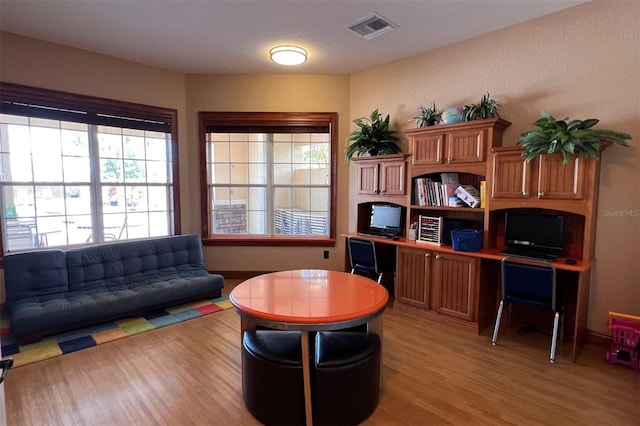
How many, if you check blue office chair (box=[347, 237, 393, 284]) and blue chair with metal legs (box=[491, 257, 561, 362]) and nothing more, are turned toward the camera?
0

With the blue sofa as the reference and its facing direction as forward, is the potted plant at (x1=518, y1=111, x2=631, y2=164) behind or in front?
in front

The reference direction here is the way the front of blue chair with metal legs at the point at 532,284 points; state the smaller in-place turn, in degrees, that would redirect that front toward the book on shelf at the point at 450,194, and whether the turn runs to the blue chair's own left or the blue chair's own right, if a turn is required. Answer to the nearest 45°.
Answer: approximately 90° to the blue chair's own left

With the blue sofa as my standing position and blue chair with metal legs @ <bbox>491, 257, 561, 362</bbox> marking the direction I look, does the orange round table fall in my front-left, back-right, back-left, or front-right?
front-right

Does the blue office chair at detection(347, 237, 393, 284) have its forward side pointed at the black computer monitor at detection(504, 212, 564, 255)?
no

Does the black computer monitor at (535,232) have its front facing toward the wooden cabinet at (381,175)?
no

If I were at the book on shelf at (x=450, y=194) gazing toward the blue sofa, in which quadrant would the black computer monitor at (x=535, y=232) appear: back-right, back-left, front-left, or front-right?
back-left

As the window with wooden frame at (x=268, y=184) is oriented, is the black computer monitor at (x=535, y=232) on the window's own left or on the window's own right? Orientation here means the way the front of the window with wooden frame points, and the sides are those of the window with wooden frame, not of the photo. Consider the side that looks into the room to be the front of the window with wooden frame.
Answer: on the window's own left

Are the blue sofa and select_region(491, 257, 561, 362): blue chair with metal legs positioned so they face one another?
no

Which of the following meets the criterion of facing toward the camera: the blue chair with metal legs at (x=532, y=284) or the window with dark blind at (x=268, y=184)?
the window with dark blind

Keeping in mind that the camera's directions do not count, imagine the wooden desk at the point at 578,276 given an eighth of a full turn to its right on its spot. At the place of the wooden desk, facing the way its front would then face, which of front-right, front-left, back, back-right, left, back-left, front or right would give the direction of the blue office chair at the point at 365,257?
front

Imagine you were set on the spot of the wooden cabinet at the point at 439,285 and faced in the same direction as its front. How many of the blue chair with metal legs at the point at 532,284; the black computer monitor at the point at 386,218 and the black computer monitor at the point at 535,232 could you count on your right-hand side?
1

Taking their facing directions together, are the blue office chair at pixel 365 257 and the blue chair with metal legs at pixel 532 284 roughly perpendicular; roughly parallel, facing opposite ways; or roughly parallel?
roughly parallel

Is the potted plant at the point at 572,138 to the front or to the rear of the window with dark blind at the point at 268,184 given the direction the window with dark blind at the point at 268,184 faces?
to the front

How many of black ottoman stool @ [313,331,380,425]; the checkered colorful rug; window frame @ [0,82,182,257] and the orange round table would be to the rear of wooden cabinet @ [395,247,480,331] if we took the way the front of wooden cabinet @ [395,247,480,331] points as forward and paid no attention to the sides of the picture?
0

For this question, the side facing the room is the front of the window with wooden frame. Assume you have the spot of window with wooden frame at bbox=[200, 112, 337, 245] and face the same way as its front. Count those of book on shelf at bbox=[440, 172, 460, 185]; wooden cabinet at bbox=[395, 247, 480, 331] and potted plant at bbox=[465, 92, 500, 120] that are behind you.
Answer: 0

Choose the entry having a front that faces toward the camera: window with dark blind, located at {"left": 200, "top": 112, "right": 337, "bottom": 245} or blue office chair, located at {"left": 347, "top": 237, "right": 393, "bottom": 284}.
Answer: the window with dark blind

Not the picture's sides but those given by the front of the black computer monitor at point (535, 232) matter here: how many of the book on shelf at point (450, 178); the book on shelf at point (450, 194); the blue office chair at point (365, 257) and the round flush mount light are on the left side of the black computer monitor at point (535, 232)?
0

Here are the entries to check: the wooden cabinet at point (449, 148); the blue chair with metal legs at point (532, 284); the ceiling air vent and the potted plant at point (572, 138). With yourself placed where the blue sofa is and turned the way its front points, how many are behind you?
0

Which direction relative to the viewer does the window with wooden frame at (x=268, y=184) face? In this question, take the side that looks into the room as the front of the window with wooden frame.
toward the camera

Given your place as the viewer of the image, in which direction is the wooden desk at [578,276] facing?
facing the viewer and to the left of the viewer

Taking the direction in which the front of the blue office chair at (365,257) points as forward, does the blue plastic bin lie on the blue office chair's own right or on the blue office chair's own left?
on the blue office chair's own right

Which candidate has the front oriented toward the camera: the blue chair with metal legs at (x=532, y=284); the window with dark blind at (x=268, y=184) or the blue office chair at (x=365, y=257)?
the window with dark blind
